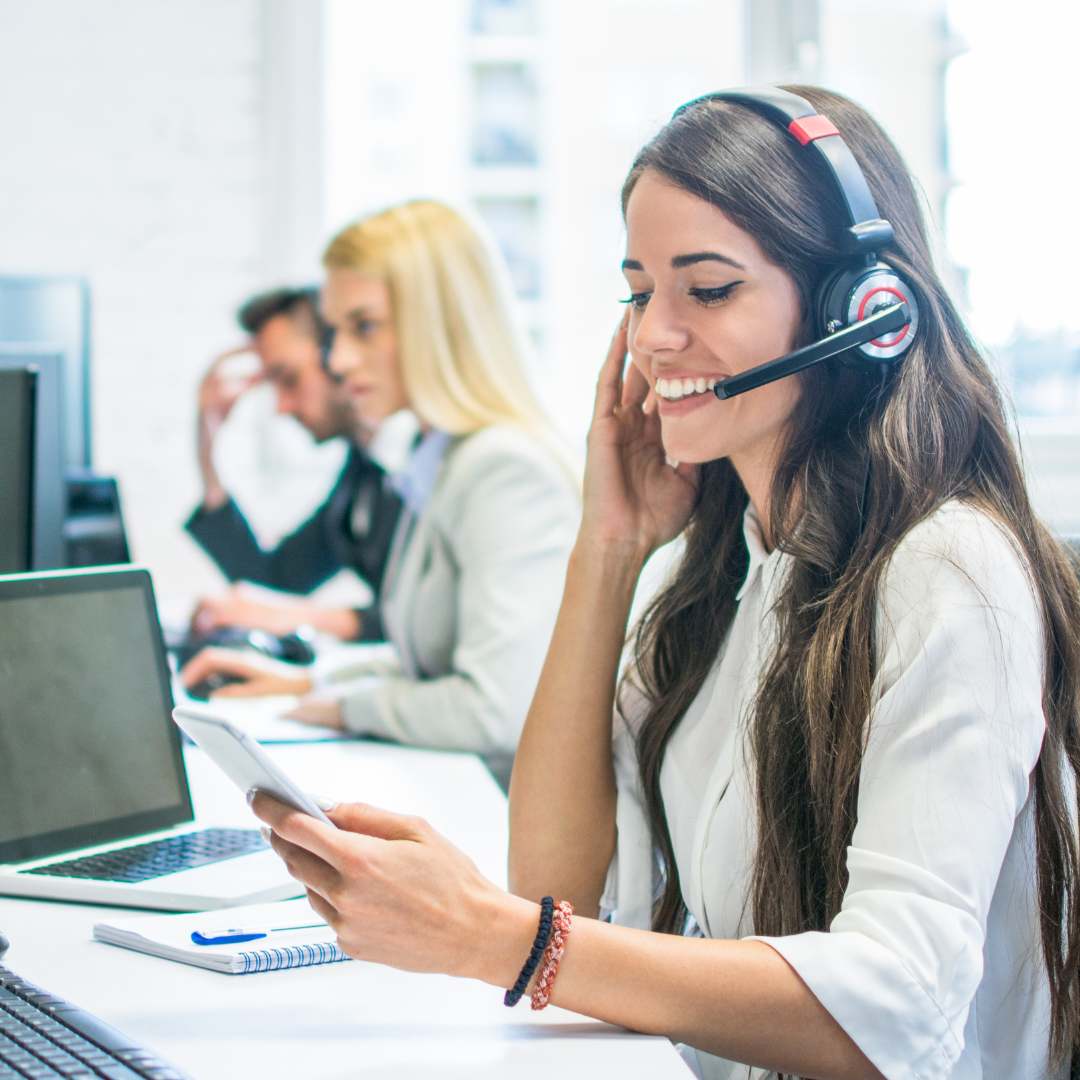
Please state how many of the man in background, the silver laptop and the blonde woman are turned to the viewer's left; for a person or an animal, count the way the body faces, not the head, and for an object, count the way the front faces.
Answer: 2

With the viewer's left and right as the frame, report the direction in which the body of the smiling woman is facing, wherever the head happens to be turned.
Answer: facing the viewer and to the left of the viewer

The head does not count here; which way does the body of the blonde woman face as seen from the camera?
to the viewer's left

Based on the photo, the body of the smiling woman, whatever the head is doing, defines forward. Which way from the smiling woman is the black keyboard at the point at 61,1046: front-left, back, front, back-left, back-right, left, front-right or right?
front

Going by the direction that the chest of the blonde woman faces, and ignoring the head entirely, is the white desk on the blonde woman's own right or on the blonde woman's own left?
on the blonde woman's own left

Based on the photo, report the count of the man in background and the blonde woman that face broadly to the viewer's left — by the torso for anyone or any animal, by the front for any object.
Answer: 2

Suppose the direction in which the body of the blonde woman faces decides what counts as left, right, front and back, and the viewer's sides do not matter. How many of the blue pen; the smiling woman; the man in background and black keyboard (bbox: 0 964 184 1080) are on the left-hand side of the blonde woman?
3

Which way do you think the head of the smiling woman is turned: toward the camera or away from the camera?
toward the camera

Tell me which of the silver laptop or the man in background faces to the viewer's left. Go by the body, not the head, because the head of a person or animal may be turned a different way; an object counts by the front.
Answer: the man in background

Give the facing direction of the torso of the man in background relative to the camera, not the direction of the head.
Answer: to the viewer's left

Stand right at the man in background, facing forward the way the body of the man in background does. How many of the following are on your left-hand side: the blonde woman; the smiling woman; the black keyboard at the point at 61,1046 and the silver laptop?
4

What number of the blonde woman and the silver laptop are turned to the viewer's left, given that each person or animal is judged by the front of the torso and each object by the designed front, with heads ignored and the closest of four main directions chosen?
1
